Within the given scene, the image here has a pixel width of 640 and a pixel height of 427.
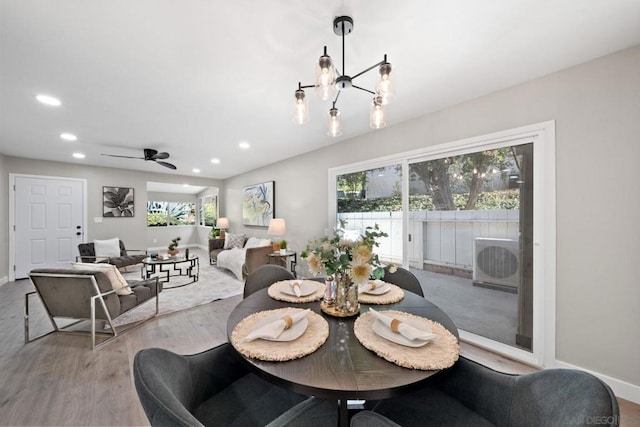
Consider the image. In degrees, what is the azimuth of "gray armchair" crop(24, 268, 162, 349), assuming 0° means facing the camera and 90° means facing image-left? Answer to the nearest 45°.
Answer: approximately 225°

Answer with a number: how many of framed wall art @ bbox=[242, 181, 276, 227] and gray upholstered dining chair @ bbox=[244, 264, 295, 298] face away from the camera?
0

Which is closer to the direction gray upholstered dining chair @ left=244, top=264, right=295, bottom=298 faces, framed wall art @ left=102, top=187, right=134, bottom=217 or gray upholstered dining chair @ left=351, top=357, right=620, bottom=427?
the gray upholstered dining chair

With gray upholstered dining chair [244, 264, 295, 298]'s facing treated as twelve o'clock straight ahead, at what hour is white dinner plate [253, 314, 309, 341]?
The white dinner plate is roughly at 1 o'clock from the gray upholstered dining chair.

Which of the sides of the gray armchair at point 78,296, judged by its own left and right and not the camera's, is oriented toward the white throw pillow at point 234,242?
front

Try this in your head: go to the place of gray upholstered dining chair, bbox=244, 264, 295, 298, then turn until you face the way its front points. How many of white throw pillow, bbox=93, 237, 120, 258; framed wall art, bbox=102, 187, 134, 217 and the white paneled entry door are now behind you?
3

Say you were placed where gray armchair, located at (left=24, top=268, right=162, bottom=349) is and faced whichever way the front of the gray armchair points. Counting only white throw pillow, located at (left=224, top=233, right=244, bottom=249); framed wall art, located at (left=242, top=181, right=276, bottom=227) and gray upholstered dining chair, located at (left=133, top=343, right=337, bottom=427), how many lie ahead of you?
2

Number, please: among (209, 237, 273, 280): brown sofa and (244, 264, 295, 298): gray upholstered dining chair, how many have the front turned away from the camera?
0

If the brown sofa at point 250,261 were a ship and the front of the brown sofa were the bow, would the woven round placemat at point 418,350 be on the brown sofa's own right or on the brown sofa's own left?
on the brown sofa's own left

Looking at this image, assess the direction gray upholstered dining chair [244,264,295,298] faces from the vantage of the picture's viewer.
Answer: facing the viewer and to the right of the viewer

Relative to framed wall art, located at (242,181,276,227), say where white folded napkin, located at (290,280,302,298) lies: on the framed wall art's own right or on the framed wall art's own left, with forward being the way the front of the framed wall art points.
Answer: on the framed wall art's own left

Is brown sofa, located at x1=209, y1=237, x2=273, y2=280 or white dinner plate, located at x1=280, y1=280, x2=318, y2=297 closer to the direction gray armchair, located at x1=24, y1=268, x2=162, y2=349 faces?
the brown sofa

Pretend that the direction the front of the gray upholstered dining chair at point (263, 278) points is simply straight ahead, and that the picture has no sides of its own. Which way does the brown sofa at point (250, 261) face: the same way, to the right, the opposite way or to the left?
to the right

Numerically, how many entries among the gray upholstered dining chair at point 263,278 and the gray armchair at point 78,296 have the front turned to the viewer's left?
0
